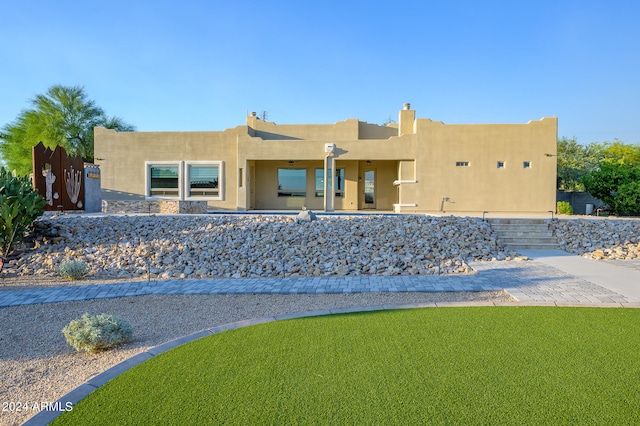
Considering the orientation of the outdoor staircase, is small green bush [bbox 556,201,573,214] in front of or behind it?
behind

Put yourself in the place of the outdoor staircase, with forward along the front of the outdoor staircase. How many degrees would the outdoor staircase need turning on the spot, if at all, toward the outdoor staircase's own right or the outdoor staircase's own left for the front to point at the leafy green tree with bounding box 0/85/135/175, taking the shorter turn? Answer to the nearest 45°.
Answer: approximately 90° to the outdoor staircase's own right

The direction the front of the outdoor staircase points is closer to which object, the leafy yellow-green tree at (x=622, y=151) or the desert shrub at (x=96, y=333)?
the desert shrub

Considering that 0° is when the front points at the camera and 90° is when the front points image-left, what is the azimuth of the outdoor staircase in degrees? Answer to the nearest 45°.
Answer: approximately 0°

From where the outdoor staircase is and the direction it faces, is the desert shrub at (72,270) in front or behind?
in front

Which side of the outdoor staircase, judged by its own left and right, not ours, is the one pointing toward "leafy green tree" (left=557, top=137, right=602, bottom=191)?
back

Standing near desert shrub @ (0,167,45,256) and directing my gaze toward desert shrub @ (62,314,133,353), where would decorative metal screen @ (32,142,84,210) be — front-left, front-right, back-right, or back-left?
back-left

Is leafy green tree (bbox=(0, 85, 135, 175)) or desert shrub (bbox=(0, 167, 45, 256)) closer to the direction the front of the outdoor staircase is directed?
the desert shrub

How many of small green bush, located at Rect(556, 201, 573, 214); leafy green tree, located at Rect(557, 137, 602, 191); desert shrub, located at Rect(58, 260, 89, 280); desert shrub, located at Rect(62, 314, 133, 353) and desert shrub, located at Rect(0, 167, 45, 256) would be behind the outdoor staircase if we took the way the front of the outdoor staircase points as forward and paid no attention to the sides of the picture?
2

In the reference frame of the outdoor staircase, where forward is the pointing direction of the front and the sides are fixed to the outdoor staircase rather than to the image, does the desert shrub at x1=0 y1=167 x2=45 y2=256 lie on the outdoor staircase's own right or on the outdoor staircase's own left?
on the outdoor staircase's own right

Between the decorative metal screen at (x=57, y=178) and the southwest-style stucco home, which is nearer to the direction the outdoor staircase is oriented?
the decorative metal screen

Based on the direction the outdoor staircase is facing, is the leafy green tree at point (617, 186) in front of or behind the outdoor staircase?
behind
